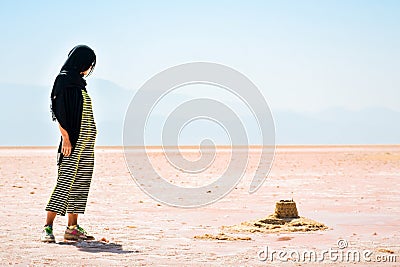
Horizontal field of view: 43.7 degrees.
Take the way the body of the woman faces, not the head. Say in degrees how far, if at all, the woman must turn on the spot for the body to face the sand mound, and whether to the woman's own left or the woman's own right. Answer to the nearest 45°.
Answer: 0° — they already face it

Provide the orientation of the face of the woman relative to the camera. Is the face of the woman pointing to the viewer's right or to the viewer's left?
to the viewer's right

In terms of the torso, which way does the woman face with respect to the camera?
to the viewer's right
